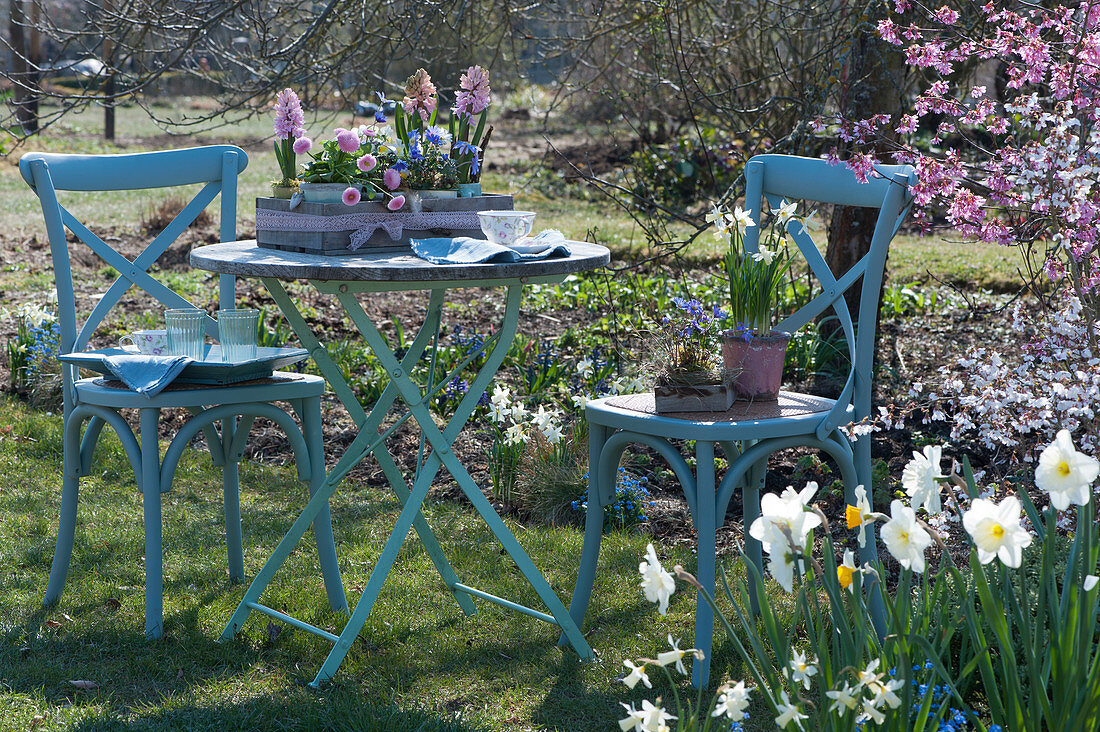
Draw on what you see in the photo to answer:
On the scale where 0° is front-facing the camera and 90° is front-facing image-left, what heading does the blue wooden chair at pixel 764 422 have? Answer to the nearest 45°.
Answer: approximately 45°

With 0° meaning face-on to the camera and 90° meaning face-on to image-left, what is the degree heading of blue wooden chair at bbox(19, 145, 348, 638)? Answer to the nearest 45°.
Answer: approximately 315°

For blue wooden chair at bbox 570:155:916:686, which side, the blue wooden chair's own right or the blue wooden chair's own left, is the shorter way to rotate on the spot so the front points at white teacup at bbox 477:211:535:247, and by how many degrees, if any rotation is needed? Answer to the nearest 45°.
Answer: approximately 45° to the blue wooden chair's own right

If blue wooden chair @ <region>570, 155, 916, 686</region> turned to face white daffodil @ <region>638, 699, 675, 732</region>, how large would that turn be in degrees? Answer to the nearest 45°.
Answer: approximately 45° to its left

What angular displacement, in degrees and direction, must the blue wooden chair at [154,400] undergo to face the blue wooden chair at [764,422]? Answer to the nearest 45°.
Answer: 0° — it already faces it

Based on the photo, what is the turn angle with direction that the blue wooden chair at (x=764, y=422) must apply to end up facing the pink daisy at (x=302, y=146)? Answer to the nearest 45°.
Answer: approximately 45° to its right

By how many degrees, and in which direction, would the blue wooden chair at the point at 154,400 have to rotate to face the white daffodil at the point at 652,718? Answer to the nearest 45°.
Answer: approximately 45° to its right

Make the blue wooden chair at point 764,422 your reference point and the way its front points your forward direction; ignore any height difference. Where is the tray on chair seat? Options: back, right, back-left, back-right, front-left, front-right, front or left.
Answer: front-right

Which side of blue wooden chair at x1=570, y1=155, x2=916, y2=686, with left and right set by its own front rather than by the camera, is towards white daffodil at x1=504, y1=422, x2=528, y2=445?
right
